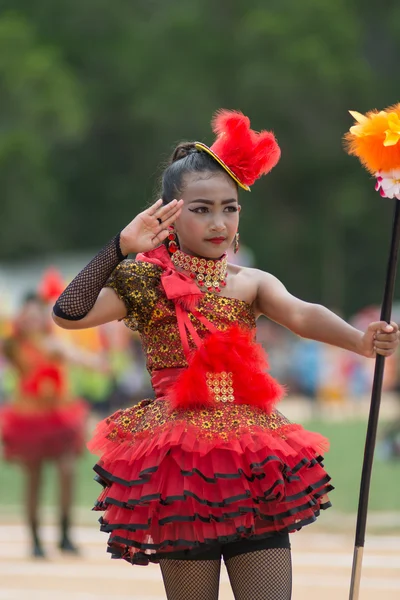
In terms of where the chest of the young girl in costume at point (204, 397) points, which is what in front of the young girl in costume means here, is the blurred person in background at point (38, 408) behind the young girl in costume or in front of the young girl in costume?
behind

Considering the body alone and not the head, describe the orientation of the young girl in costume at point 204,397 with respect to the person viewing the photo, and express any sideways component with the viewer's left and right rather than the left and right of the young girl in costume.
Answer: facing the viewer and to the right of the viewer

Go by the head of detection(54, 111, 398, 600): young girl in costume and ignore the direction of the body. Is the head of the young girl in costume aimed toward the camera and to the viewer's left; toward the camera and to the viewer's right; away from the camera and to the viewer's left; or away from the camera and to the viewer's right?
toward the camera and to the viewer's right
